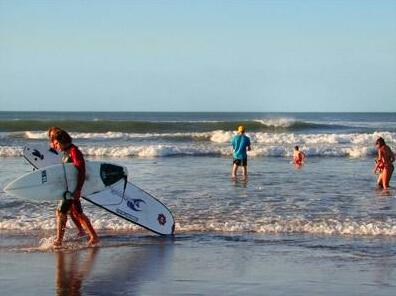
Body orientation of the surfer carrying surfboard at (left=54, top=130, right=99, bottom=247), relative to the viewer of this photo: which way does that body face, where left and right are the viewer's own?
facing to the left of the viewer

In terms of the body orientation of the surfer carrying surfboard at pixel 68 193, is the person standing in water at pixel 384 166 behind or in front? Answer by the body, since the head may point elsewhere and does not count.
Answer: behind

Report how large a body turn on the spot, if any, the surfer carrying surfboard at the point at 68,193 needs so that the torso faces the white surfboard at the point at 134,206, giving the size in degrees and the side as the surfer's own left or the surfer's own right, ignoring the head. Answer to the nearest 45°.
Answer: approximately 135° to the surfer's own right

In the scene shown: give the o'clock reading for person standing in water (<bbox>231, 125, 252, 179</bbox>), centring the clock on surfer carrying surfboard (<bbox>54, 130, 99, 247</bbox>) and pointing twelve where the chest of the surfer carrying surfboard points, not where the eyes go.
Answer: The person standing in water is roughly at 4 o'clock from the surfer carrying surfboard.
